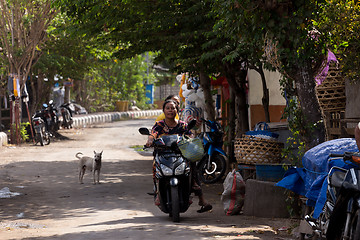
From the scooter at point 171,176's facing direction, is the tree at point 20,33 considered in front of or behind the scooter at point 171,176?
behind

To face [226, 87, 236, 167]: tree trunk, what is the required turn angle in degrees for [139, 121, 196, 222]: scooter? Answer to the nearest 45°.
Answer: approximately 180°

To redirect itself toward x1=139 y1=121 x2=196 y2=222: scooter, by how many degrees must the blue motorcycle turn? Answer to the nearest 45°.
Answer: approximately 45° to its right

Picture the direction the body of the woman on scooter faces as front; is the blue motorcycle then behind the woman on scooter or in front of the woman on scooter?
behind
